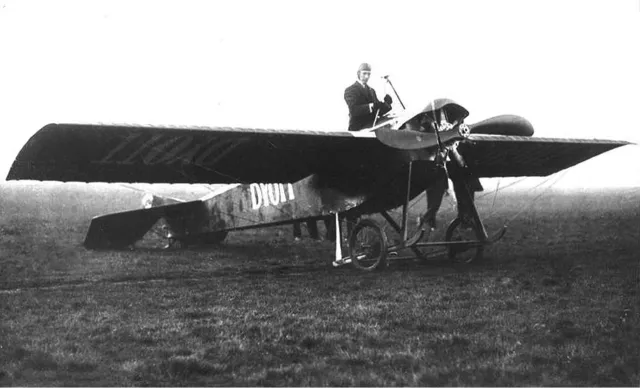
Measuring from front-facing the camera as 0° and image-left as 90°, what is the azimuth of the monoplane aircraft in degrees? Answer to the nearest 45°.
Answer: approximately 315°
